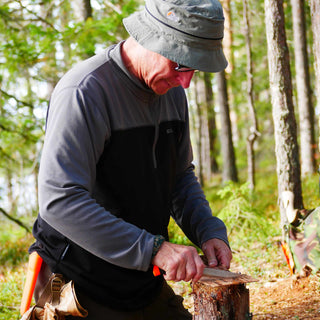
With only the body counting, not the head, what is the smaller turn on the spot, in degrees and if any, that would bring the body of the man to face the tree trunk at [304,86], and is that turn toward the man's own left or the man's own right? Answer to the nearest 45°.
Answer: approximately 90° to the man's own left

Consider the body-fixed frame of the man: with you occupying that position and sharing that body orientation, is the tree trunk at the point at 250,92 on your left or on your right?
on your left

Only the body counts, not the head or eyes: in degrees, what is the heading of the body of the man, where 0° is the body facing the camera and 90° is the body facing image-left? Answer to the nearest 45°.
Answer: approximately 315°

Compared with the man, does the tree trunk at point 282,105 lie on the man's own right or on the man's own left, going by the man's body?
on the man's own left

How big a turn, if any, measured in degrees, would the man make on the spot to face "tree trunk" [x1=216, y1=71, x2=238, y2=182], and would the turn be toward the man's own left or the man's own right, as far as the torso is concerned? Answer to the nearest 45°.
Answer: approximately 135° to the man's own left

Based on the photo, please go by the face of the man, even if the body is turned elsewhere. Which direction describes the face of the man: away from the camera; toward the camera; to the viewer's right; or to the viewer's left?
to the viewer's right
